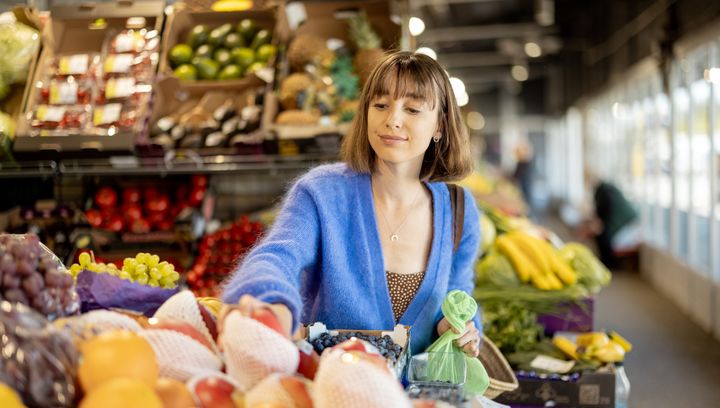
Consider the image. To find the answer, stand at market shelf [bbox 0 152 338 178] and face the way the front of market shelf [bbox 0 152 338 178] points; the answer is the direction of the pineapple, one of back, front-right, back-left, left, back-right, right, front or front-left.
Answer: left

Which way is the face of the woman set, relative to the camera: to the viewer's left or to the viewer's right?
to the viewer's left

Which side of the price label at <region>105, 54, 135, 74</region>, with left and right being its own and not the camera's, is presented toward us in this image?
front

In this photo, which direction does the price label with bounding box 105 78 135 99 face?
toward the camera

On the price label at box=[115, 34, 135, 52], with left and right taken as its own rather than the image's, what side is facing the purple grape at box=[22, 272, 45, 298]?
front

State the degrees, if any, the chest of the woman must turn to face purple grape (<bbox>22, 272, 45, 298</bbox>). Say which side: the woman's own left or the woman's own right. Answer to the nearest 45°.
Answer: approximately 45° to the woman's own right

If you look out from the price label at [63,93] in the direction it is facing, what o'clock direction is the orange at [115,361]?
The orange is roughly at 12 o'clock from the price label.

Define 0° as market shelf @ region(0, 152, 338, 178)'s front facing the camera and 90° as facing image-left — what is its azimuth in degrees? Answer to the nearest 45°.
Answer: approximately 0°

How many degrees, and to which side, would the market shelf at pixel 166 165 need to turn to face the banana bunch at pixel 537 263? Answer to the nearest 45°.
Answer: approximately 90° to its left

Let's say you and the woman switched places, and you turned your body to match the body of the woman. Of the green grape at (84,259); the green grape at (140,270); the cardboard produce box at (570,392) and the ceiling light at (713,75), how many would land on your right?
2

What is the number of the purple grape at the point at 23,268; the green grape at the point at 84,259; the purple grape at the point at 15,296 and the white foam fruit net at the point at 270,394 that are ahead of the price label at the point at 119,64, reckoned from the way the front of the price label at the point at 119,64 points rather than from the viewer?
4

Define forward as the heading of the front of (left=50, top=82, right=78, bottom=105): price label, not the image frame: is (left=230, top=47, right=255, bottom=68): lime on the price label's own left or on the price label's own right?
on the price label's own left

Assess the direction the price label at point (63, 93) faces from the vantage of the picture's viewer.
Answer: facing the viewer

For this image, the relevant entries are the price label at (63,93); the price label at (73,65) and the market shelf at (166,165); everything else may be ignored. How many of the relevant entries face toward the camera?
3

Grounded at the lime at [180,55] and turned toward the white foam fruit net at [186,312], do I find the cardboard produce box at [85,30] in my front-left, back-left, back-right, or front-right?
back-right

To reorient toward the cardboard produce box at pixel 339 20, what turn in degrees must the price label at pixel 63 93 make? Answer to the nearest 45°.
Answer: approximately 90° to its left

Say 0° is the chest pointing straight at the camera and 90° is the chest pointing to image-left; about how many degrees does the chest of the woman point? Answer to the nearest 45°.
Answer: approximately 0°
